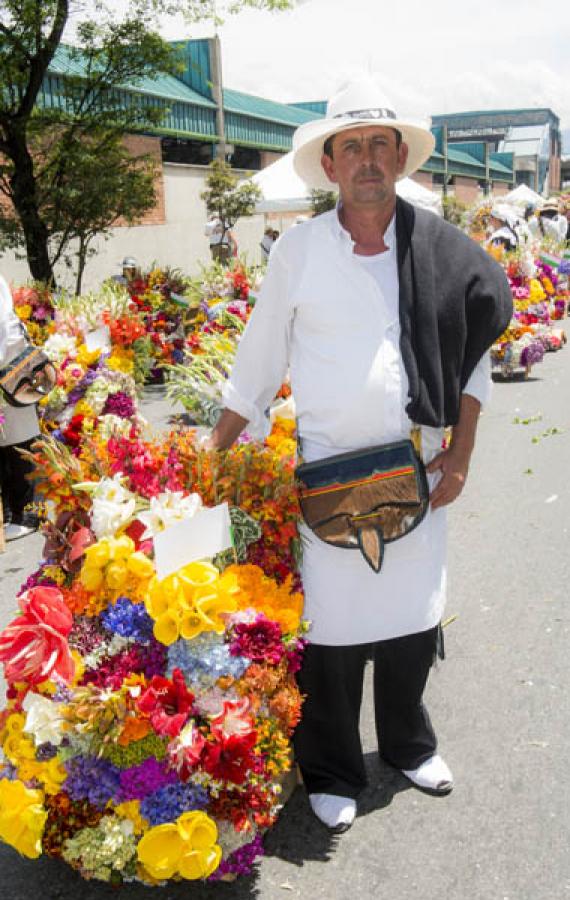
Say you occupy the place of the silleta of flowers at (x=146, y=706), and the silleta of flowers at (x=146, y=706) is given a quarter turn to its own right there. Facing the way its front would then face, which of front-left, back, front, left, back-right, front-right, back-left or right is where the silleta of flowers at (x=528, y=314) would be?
back-right

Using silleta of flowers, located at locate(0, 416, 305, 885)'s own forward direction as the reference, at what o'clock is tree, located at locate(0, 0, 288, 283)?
The tree is roughly at 6 o'clock from the silleta of flowers.

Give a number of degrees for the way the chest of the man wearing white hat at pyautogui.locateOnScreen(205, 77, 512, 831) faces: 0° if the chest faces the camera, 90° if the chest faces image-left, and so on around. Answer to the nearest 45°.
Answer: approximately 0°

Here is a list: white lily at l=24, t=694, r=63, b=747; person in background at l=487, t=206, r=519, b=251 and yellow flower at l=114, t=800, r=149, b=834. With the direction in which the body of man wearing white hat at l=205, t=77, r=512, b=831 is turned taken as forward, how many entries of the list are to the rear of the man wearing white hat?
1

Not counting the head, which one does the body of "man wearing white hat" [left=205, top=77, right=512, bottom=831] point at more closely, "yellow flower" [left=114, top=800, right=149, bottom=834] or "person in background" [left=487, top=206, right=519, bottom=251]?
the yellow flower

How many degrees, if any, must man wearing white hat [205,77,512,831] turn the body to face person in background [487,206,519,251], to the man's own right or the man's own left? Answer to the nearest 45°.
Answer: approximately 180°

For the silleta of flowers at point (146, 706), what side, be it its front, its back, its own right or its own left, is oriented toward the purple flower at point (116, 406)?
back

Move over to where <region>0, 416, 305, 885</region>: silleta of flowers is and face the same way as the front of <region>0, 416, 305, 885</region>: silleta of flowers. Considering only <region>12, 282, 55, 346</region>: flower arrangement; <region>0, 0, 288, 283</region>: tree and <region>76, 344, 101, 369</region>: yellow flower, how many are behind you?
3

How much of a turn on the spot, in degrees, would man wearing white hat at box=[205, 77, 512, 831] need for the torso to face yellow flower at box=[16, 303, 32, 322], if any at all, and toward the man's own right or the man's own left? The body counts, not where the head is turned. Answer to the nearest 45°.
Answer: approximately 135° to the man's own right

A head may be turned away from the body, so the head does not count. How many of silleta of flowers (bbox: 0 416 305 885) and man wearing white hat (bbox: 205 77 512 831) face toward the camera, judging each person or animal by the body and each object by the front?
2

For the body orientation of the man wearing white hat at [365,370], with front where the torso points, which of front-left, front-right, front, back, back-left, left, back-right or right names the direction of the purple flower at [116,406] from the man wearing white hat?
back-right

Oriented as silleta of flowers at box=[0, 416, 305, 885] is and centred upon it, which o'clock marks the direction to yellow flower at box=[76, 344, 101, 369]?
The yellow flower is roughly at 6 o'clock from the silleta of flowers.
